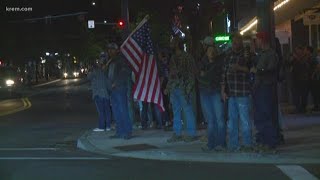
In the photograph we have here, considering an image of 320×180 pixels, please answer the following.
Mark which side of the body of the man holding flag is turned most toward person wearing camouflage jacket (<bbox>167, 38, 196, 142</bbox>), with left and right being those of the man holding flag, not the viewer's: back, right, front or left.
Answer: left

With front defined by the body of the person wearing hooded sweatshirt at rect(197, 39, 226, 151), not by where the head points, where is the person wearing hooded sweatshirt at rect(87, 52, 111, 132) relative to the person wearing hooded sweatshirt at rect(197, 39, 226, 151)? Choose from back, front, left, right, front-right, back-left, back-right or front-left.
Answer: right

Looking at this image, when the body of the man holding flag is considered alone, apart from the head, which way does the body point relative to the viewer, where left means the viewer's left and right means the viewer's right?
facing the viewer and to the left of the viewer

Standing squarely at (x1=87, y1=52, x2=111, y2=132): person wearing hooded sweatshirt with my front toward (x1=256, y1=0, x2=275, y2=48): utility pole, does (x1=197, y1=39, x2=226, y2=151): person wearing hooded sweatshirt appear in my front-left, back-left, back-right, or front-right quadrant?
front-right

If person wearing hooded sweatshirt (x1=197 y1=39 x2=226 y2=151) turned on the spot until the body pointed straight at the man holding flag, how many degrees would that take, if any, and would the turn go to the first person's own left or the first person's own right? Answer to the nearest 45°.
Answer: approximately 90° to the first person's own right

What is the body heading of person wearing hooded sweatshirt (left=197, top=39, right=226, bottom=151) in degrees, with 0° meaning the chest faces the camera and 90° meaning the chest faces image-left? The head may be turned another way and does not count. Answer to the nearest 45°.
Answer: approximately 45°

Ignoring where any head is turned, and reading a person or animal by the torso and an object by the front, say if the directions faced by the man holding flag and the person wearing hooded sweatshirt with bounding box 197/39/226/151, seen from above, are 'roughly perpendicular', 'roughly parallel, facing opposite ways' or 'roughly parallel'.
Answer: roughly parallel

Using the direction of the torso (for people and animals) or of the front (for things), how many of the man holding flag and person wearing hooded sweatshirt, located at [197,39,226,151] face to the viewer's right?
0

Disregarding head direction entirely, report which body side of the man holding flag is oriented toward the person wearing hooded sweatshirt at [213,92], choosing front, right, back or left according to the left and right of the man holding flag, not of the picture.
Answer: left

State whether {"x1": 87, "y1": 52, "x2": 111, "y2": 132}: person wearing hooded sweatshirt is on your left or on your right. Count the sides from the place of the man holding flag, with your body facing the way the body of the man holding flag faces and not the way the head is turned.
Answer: on your right

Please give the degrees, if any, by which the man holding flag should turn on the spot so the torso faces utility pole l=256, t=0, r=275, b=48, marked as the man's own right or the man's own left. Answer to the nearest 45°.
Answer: approximately 90° to the man's own left
